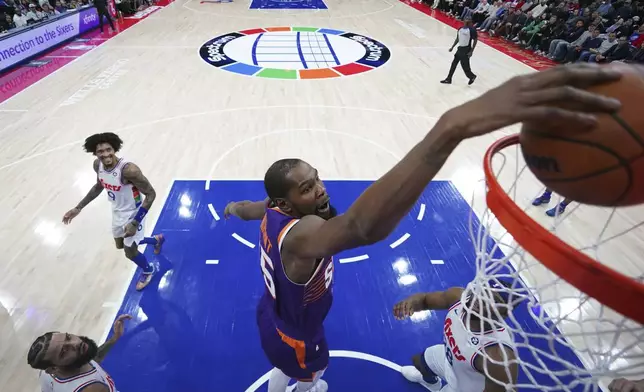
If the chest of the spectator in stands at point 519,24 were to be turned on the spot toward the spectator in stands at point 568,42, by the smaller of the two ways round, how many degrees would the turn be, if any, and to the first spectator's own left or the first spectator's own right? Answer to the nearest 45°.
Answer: approximately 90° to the first spectator's own left

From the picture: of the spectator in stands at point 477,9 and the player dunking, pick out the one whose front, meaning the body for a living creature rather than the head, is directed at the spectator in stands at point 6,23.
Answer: the spectator in stands at point 477,9

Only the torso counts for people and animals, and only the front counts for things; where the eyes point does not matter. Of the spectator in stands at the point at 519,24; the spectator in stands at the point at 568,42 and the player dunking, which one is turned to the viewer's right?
the player dunking

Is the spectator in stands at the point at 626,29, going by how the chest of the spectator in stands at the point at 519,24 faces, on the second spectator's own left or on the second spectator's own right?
on the second spectator's own left

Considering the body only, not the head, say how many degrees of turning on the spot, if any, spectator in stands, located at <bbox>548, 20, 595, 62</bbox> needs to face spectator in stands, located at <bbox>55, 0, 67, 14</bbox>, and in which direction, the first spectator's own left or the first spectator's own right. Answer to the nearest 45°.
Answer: approximately 45° to the first spectator's own right

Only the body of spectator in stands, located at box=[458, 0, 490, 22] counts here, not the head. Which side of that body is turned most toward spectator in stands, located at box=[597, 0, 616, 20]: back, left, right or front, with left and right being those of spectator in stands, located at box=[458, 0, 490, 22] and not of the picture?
left

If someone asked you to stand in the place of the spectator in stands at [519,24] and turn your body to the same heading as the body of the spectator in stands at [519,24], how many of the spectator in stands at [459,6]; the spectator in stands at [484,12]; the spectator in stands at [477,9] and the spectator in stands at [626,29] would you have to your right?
3

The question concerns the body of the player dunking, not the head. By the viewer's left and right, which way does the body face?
facing to the right of the viewer

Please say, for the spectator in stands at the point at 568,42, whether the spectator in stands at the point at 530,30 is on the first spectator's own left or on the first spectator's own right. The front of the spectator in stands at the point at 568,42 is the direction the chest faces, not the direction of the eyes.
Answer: on the first spectator's own right
